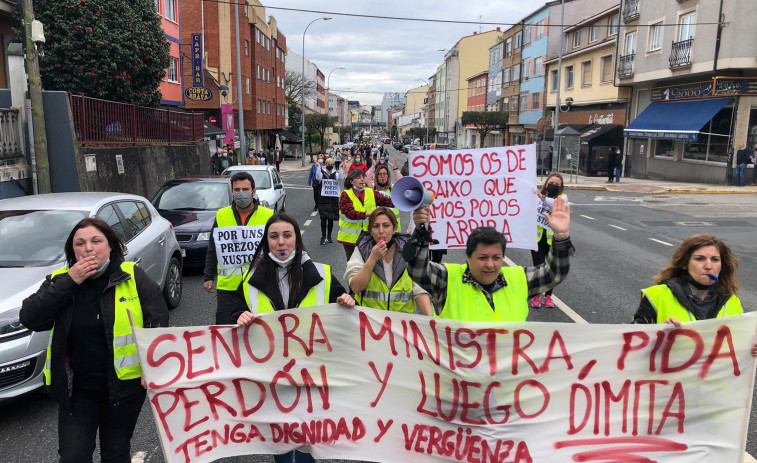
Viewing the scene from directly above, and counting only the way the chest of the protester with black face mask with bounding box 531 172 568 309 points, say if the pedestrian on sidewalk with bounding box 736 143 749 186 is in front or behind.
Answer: behind

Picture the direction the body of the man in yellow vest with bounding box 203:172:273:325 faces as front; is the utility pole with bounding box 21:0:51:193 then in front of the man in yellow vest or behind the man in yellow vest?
behind

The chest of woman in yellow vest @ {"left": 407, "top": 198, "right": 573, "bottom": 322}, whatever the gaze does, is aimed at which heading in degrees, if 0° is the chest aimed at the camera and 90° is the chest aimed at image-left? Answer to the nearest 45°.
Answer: approximately 0°

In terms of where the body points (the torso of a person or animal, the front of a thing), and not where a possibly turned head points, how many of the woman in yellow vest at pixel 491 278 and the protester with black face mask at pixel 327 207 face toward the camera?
2

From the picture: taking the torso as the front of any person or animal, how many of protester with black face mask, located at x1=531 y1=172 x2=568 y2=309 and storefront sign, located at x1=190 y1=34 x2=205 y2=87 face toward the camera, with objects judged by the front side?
2

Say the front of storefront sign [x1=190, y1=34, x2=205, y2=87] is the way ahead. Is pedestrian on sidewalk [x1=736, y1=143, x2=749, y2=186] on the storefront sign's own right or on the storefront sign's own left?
on the storefront sign's own left
